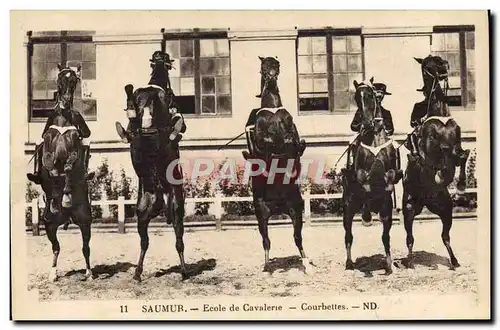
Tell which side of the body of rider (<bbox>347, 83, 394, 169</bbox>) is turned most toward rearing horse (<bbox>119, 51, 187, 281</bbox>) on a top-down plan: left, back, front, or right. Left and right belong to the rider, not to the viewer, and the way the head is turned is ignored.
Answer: right

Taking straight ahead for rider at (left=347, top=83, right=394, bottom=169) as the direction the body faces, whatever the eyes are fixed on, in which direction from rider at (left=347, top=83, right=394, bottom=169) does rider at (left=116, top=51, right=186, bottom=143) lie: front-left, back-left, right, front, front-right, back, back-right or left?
right

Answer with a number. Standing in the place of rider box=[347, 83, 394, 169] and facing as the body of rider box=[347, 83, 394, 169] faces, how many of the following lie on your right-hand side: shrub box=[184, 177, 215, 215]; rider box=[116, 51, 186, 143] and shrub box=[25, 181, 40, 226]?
3

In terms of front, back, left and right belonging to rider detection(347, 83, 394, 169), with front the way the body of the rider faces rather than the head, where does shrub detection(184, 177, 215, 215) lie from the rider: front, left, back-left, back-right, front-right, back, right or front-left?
right

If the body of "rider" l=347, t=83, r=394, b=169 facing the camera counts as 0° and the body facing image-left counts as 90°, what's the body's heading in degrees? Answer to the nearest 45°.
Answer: approximately 0°

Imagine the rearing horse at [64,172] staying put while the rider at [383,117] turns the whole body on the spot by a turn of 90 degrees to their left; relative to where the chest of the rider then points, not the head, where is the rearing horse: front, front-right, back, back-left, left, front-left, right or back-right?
back

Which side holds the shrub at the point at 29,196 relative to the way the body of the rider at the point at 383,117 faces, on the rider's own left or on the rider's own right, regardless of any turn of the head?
on the rider's own right
